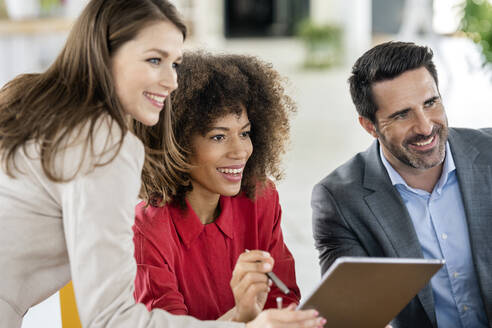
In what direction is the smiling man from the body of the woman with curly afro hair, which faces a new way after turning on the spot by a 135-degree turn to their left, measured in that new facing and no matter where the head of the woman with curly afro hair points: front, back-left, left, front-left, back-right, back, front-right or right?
right

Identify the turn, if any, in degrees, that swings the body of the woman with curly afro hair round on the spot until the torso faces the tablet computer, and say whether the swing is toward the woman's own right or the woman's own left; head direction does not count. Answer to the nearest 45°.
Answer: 0° — they already face it

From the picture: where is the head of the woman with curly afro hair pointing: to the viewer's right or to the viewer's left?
to the viewer's right

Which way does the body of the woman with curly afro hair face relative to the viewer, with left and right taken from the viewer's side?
facing the viewer and to the right of the viewer
